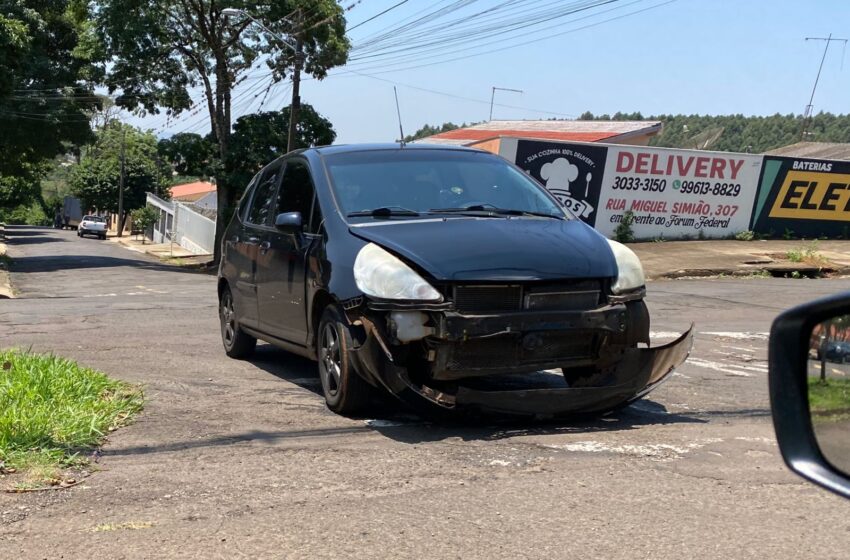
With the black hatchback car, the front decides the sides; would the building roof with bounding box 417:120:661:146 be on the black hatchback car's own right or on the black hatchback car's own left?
on the black hatchback car's own left

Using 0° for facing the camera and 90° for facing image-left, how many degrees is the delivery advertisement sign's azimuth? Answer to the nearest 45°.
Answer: approximately 0°

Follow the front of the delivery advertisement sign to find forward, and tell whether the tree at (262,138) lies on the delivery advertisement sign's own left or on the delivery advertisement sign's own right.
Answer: on the delivery advertisement sign's own right

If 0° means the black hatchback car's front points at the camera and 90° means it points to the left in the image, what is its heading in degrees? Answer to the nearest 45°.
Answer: approximately 315°

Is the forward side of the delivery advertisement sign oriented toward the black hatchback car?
yes

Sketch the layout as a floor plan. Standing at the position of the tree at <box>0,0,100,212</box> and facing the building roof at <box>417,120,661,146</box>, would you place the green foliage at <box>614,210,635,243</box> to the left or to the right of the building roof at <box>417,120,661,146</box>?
right

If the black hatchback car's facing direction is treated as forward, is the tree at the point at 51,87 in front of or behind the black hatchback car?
behind

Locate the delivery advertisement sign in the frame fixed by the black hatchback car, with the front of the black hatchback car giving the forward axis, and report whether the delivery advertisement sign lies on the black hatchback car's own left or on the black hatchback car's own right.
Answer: on the black hatchback car's own left
